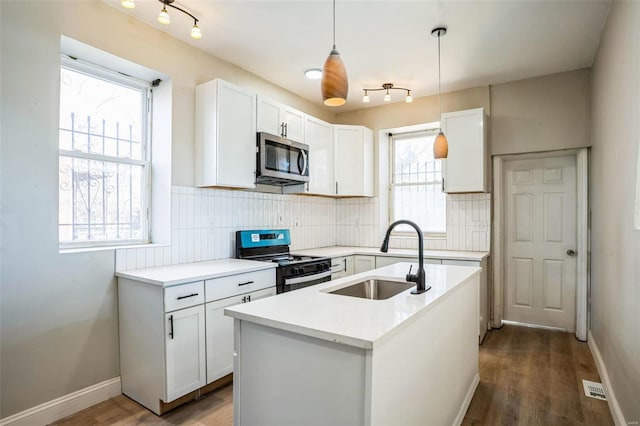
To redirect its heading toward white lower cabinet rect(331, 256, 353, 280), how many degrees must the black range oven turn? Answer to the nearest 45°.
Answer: approximately 90° to its left

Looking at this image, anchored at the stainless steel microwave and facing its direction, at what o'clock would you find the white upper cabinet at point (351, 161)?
The white upper cabinet is roughly at 9 o'clock from the stainless steel microwave.

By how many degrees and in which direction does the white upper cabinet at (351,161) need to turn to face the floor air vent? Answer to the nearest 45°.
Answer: approximately 90° to its left

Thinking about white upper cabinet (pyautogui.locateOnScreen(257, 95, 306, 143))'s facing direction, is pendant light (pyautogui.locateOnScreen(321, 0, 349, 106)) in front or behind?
in front

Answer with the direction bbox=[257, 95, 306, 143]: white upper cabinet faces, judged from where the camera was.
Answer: facing the viewer and to the right of the viewer

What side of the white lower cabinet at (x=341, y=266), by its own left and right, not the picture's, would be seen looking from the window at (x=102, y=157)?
right

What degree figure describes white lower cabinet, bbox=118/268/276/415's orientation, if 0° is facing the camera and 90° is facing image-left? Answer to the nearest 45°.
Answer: approximately 315°

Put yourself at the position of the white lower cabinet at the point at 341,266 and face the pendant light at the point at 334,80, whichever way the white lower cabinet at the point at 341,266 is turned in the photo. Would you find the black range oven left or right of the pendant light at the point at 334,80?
right

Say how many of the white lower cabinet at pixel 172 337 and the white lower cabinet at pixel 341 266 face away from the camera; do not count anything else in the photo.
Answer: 0

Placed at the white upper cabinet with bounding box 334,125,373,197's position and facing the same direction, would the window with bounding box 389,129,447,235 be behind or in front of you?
behind
